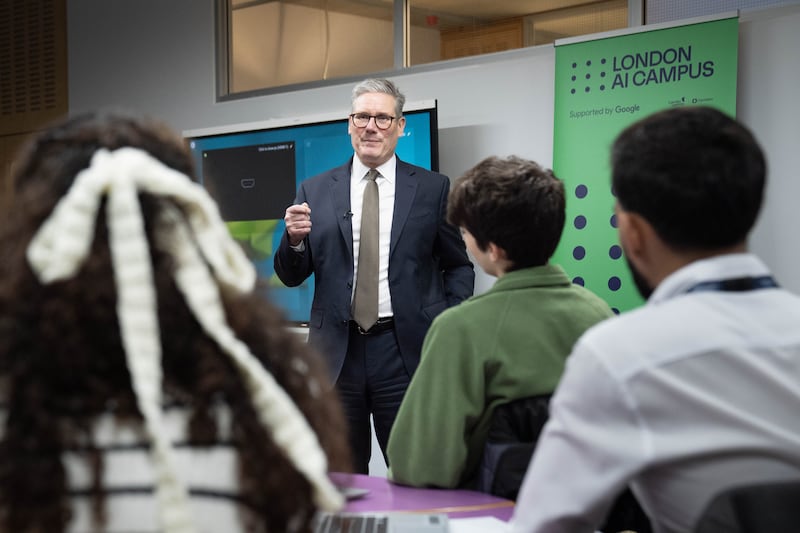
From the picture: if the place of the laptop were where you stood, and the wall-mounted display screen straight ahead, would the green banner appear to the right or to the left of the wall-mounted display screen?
right

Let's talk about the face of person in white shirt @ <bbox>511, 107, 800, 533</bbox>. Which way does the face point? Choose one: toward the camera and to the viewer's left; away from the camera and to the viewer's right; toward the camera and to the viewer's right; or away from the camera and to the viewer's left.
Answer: away from the camera and to the viewer's left

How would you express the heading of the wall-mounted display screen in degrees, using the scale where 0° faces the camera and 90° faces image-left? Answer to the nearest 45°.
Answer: approximately 45°

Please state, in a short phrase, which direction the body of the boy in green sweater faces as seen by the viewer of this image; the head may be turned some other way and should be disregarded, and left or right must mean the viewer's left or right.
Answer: facing away from the viewer and to the left of the viewer

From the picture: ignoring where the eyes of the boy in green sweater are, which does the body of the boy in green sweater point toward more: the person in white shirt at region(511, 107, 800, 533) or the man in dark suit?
the man in dark suit

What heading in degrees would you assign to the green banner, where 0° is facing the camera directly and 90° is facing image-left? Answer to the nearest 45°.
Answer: approximately 45°

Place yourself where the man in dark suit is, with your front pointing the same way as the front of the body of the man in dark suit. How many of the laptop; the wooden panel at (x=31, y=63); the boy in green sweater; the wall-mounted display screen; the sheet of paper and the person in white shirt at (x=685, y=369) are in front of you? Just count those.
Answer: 4

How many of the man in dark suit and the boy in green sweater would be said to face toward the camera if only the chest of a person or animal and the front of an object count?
1

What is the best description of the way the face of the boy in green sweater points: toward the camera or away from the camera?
away from the camera
